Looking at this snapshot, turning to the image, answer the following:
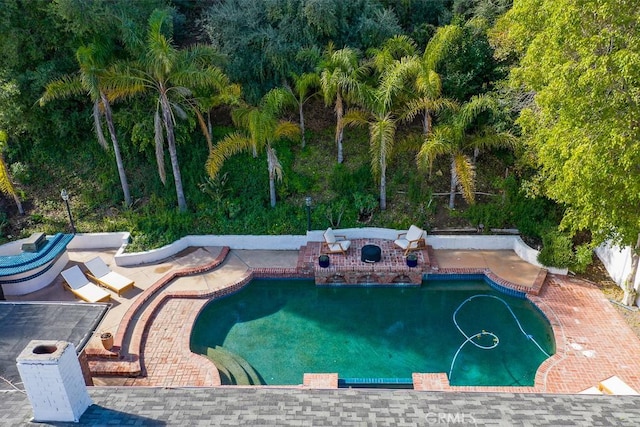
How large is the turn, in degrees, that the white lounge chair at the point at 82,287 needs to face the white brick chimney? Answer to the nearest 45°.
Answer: approximately 45° to its right

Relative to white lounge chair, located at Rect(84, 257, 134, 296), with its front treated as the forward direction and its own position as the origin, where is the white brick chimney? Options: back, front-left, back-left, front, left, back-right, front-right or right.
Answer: front-right

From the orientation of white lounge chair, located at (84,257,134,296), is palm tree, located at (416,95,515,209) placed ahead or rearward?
ahead

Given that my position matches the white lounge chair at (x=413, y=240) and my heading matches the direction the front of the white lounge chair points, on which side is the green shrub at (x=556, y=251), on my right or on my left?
on my left

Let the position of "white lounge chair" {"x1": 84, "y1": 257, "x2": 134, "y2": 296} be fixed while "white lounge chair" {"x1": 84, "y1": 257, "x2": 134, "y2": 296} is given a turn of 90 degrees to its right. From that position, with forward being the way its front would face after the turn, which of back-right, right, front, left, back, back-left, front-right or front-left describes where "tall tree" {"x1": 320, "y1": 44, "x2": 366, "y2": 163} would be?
back-left

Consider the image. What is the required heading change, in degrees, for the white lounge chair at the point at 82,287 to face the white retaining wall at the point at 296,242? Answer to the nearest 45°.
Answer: approximately 45° to its left

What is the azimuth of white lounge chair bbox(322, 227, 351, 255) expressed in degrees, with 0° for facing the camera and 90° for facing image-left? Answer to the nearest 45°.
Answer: approximately 315°

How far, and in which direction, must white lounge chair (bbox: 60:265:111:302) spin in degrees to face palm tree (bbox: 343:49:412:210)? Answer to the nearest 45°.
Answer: approximately 45° to its left

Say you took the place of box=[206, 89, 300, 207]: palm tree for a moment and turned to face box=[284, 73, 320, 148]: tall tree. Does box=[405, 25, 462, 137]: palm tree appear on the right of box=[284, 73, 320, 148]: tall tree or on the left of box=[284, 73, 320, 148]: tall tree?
right

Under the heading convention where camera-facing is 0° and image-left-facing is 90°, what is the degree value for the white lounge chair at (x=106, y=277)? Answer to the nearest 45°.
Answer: approximately 315°

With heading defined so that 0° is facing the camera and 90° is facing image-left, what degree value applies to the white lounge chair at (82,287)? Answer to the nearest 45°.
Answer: approximately 315°

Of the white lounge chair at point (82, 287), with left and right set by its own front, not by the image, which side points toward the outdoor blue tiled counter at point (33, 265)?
back

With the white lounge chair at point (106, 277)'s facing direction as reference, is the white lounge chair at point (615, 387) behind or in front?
in front

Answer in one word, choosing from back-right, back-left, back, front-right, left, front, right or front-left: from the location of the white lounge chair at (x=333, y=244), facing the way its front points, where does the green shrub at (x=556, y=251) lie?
front-left
